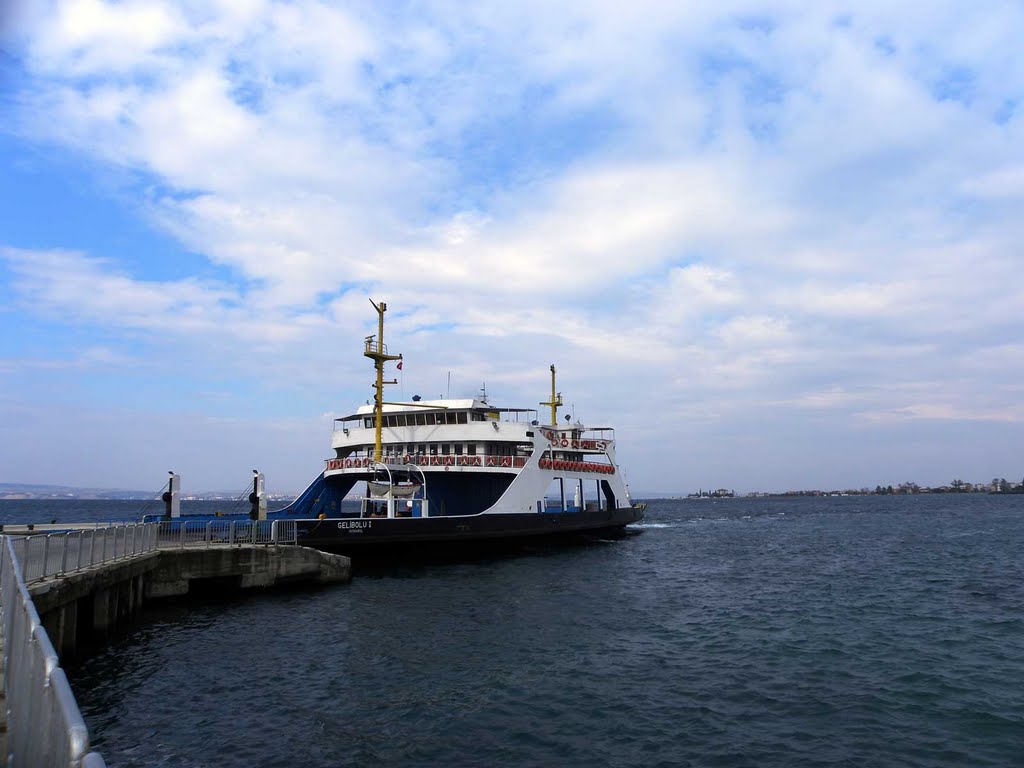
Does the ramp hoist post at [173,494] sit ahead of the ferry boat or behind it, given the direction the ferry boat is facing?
ahead

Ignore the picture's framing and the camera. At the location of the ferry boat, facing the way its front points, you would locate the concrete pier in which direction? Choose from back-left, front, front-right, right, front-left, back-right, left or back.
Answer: front

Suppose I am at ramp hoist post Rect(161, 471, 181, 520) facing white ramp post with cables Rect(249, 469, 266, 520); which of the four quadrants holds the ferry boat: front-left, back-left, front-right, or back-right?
front-left

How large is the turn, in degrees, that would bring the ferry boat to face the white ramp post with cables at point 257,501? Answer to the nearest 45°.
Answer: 0° — it already faces it
